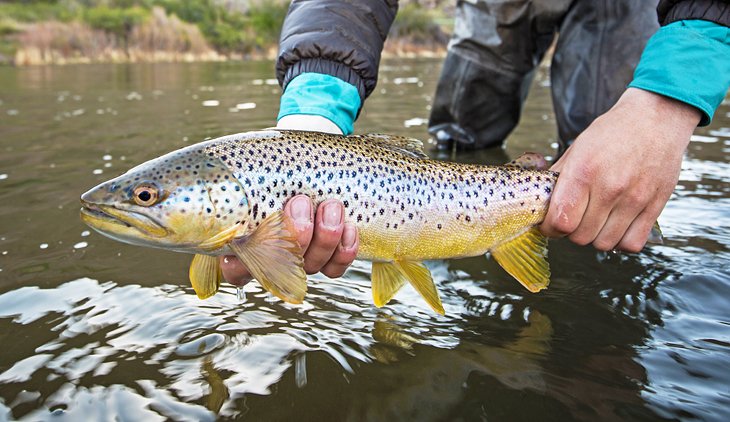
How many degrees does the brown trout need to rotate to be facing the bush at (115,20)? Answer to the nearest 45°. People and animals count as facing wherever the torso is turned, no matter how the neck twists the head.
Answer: approximately 90° to its right

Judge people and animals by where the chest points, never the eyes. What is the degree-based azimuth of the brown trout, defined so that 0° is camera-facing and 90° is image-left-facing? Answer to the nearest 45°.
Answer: approximately 90°
